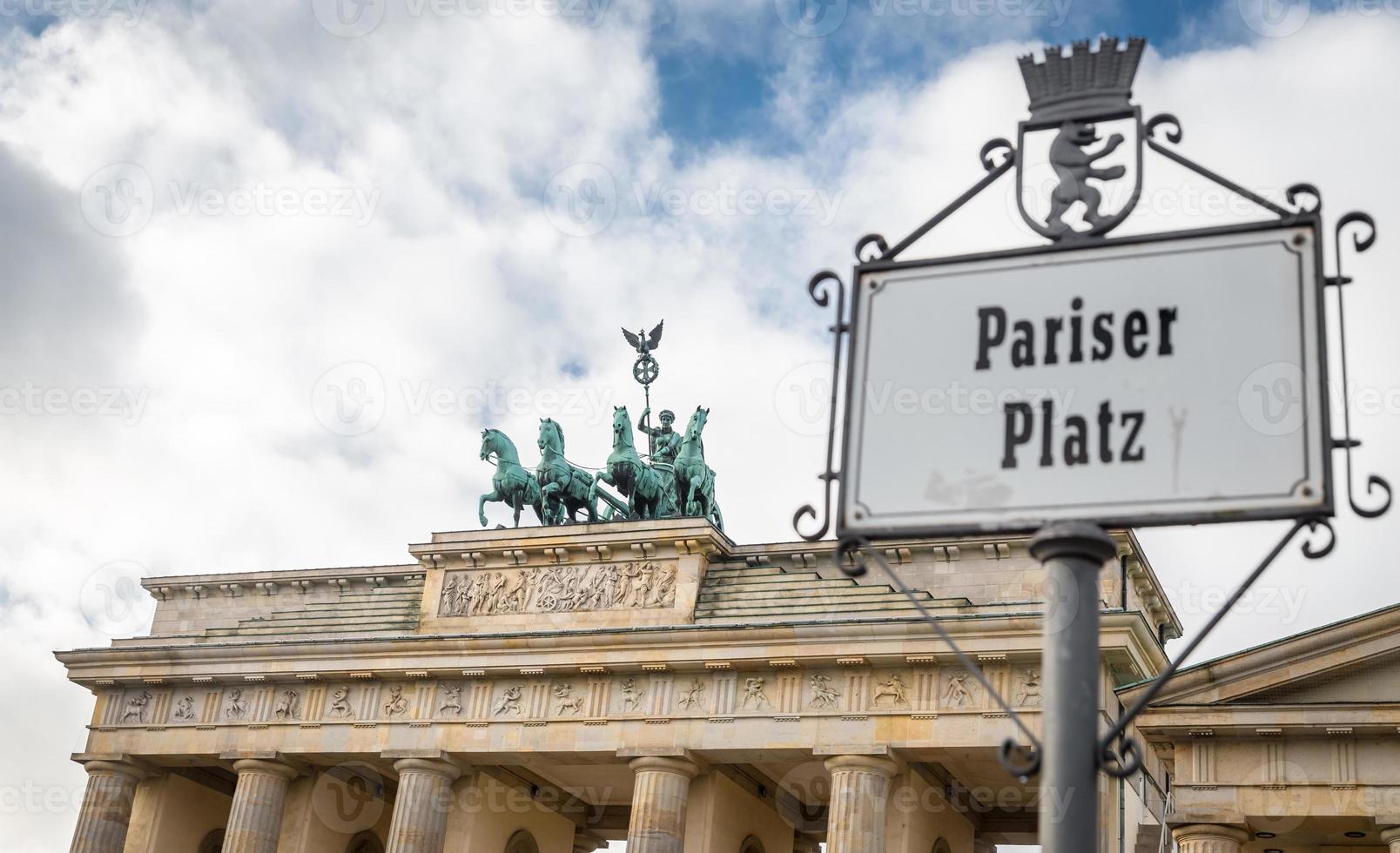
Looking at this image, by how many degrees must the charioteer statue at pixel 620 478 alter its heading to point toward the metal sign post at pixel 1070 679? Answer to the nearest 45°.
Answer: approximately 45° to its left

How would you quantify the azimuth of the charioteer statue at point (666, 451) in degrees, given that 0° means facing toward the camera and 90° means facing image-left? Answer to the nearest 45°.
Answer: approximately 45°

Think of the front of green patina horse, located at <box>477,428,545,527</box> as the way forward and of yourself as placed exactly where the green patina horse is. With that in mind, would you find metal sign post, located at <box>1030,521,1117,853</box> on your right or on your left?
on your left

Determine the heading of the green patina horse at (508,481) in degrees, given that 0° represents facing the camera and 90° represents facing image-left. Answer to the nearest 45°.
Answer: approximately 45°

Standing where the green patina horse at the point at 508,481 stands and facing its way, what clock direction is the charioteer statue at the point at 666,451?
The charioteer statue is roughly at 8 o'clock from the green patina horse.
